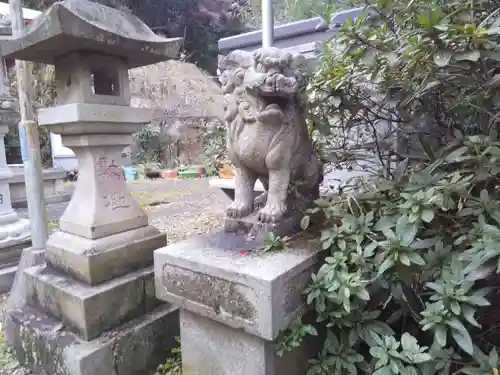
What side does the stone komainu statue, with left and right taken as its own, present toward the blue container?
right

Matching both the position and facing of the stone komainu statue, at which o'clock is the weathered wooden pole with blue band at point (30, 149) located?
The weathered wooden pole with blue band is roughly at 2 o'clock from the stone komainu statue.

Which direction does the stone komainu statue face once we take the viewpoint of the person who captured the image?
facing the viewer and to the left of the viewer

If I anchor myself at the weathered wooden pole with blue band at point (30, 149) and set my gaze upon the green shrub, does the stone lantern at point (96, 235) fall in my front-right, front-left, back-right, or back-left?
front-right

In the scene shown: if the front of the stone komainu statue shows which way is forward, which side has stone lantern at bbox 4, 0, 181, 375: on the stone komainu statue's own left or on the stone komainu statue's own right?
on the stone komainu statue's own right
